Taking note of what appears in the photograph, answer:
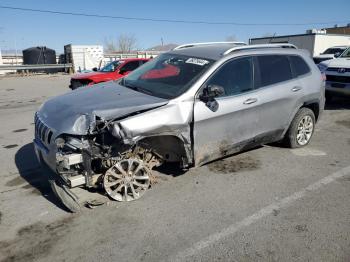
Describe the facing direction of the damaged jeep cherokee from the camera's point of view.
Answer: facing the viewer and to the left of the viewer

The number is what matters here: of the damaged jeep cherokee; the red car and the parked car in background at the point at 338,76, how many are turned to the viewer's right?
0

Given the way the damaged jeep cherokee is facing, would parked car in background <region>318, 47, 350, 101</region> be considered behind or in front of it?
behind

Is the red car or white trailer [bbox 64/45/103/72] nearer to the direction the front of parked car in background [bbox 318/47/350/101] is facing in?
the red car

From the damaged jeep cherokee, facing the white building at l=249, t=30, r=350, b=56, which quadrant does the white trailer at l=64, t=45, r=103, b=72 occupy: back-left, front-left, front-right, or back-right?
front-left

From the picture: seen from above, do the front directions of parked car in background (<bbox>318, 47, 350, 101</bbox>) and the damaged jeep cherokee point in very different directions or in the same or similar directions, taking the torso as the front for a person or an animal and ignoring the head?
same or similar directions

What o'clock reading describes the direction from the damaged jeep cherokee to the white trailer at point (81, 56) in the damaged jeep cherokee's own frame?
The white trailer is roughly at 4 o'clock from the damaged jeep cherokee.

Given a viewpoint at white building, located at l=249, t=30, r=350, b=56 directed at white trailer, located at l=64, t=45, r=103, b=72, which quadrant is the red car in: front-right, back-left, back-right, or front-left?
front-left

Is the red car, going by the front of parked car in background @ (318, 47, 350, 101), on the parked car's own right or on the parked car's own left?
on the parked car's own right

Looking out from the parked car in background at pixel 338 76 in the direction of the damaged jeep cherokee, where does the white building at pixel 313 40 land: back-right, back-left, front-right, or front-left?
back-right

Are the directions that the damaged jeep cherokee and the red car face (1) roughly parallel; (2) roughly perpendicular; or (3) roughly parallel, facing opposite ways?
roughly parallel

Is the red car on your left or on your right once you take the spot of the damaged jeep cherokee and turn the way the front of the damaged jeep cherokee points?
on your right

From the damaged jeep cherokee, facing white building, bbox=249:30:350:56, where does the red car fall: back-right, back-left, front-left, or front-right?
front-left

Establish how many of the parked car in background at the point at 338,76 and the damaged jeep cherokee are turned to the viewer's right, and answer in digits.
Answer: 0

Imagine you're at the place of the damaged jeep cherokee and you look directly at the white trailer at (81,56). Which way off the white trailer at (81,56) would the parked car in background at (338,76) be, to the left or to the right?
right
